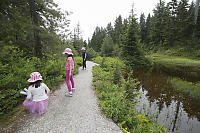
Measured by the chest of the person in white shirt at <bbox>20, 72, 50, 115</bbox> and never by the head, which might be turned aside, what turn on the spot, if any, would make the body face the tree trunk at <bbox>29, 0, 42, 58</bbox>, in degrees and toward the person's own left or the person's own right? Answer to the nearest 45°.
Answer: approximately 45° to the person's own right

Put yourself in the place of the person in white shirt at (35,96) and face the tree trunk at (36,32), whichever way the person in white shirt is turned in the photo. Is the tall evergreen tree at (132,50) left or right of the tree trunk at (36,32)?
right

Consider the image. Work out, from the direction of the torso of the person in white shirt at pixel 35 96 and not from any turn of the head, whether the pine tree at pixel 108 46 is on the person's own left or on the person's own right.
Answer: on the person's own right

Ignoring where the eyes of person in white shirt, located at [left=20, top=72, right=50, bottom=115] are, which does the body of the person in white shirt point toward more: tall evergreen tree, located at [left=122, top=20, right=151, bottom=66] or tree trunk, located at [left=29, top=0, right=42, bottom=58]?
the tree trunk

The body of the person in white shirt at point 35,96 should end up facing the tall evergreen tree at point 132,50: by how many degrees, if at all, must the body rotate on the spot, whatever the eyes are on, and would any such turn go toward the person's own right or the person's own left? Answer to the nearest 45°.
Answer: approximately 90° to the person's own right

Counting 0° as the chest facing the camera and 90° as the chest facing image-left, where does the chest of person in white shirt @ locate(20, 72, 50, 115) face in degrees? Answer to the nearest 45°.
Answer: approximately 135°
